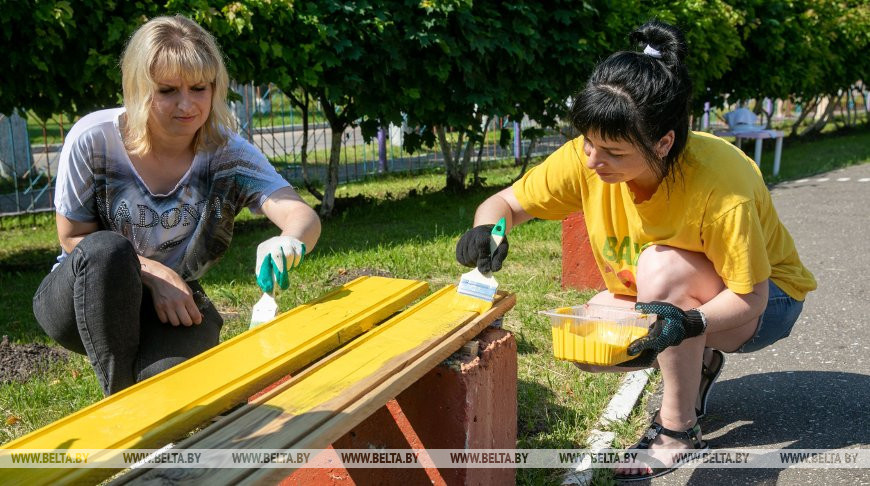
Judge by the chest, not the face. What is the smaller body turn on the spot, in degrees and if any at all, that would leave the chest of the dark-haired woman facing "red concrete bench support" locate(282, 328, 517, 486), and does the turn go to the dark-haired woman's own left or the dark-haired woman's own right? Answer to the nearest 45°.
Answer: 0° — they already face it

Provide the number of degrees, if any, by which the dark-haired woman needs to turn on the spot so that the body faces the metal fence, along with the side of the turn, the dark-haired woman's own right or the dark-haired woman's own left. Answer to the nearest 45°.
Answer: approximately 90° to the dark-haired woman's own right

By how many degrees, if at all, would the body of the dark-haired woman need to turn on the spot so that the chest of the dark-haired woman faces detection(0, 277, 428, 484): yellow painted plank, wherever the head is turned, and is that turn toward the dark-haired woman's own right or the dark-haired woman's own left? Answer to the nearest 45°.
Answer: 0° — they already face it

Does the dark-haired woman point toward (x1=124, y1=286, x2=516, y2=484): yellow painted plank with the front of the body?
yes

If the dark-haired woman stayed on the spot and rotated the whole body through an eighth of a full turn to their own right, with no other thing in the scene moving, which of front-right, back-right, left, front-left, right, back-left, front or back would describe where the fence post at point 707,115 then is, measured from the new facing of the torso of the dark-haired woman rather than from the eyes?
right

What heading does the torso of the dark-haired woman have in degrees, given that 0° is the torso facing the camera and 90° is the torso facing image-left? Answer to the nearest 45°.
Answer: approximately 45°

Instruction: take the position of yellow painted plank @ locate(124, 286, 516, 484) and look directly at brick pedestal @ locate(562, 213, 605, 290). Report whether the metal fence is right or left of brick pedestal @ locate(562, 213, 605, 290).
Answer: left
